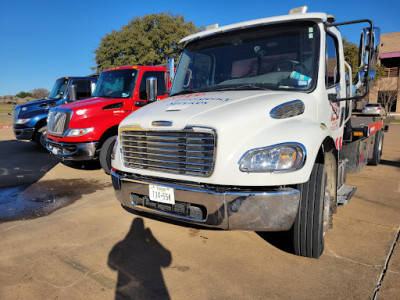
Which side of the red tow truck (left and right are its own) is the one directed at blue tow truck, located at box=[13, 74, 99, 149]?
right

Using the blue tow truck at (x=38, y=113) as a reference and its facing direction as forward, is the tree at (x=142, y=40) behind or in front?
behind

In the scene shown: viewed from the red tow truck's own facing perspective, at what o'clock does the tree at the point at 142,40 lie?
The tree is roughly at 5 o'clock from the red tow truck.

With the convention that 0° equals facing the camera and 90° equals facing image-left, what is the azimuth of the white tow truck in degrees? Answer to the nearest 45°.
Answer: approximately 45°

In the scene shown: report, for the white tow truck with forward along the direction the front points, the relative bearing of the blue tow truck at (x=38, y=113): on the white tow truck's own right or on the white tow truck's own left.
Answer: on the white tow truck's own right

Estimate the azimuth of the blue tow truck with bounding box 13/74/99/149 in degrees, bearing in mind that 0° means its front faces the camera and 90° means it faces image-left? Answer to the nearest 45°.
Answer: approximately 45°

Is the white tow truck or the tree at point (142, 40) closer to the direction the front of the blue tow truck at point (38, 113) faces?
the white tow truck

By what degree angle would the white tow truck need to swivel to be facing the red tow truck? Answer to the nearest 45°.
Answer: approximately 90° to its right
